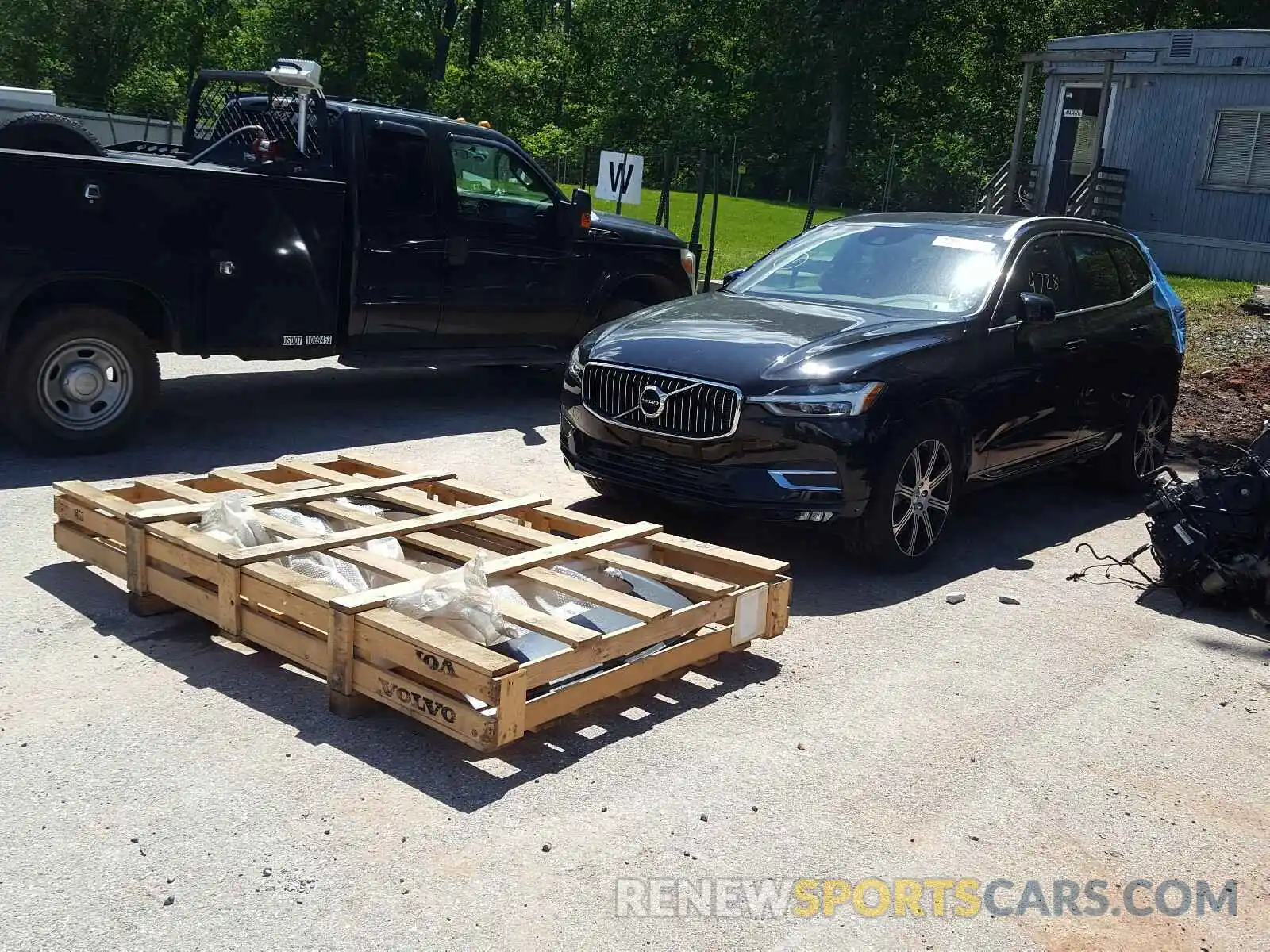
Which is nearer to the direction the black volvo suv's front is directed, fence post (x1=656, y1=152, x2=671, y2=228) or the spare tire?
the spare tire

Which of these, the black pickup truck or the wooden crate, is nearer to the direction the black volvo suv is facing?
the wooden crate

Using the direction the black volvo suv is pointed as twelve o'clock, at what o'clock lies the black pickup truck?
The black pickup truck is roughly at 2 o'clock from the black volvo suv.

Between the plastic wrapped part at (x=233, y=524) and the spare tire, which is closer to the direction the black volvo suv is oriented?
the plastic wrapped part

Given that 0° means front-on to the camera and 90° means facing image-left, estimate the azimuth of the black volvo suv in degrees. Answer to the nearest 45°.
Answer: approximately 45°

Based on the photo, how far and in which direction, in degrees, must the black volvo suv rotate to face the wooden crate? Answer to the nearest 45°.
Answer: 0° — it already faces it

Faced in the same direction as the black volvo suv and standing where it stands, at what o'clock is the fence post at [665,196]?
The fence post is roughly at 4 o'clock from the black volvo suv.

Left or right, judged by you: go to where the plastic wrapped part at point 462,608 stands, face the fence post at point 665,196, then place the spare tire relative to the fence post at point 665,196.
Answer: left

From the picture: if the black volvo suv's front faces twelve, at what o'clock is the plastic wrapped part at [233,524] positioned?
The plastic wrapped part is roughly at 12 o'clock from the black volvo suv.

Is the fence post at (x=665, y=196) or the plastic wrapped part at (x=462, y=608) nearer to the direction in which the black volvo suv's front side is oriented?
the plastic wrapped part

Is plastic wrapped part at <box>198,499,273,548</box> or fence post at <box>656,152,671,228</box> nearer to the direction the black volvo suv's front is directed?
the plastic wrapped part
